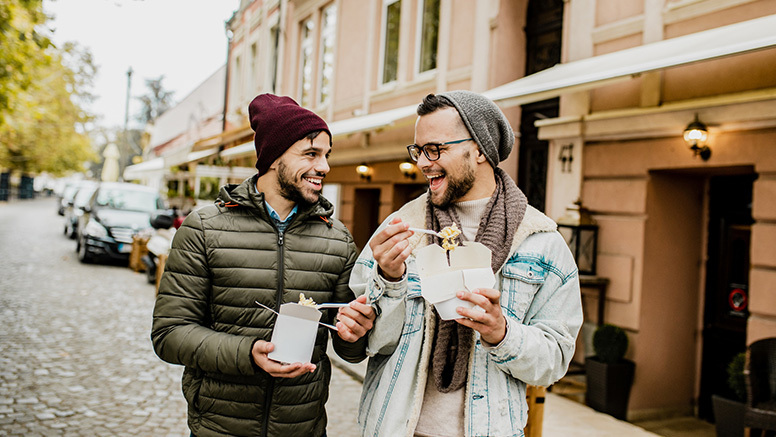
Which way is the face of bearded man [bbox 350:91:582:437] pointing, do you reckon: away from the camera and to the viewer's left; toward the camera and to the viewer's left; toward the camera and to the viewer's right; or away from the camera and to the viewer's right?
toward the camera and to the viewer's left

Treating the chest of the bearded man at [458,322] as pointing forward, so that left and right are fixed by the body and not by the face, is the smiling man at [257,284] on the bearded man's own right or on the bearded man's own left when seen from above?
on the bearded man's own right

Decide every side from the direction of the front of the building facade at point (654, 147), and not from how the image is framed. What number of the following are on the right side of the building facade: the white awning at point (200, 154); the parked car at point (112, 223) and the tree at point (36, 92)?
3

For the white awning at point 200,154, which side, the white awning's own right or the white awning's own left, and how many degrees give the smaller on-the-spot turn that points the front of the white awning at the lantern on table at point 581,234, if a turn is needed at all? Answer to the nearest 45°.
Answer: approximately 45° to the white awning's own left

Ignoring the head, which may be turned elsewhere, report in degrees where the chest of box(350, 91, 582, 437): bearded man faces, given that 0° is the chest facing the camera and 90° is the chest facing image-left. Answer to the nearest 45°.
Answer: approximately 45°

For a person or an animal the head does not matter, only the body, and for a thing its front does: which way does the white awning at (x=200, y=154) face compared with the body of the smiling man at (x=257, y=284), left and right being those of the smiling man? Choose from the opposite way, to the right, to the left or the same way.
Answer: to the right

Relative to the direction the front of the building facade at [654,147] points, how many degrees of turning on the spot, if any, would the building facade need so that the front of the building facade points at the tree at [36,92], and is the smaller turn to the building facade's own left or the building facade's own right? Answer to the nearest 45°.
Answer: approximately 90° to the building facade's own right

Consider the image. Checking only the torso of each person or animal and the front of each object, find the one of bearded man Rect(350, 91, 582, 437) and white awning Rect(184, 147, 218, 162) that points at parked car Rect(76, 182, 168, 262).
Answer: the white awning

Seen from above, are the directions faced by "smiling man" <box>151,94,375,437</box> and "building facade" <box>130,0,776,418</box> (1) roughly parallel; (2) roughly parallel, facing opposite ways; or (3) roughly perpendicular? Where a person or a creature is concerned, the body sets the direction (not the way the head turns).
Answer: roughly perpendicular

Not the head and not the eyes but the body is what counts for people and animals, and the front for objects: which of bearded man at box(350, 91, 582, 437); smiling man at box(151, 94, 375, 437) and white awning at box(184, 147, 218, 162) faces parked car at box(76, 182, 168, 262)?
the white awning

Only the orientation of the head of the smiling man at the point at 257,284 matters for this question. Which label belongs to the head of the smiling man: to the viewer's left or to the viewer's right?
to the viewer's right

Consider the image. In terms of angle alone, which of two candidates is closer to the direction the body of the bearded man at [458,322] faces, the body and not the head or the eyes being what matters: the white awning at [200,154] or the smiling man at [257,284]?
the smiling man

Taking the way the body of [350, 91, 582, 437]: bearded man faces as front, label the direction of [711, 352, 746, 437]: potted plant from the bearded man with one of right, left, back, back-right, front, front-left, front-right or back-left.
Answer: back

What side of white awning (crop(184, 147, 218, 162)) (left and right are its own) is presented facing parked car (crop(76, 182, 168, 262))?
left
